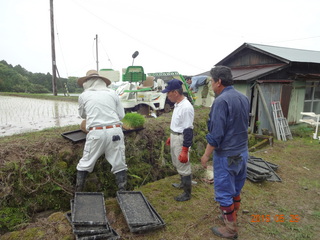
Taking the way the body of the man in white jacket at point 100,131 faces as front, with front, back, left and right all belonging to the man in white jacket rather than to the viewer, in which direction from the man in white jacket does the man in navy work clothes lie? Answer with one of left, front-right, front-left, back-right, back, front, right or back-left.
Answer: back-right

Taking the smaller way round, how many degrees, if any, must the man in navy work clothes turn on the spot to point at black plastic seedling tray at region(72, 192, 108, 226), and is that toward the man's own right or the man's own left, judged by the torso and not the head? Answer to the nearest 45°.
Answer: approximately 45° to the man's own left

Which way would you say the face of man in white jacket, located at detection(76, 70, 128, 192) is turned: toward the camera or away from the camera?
away from the camera

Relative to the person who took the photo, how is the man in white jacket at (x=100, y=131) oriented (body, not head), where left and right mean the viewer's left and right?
facing away from the viewer

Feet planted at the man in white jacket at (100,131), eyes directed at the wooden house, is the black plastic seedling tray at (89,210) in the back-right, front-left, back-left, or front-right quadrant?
back-right

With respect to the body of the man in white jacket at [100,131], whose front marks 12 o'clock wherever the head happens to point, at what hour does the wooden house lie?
The wooden house is roughly at 2 o'clock from the man in white jacket.

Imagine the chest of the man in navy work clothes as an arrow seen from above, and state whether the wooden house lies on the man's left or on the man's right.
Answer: on the man's right

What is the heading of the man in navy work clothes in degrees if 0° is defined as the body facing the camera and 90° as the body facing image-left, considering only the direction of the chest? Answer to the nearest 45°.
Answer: approximately 135°
